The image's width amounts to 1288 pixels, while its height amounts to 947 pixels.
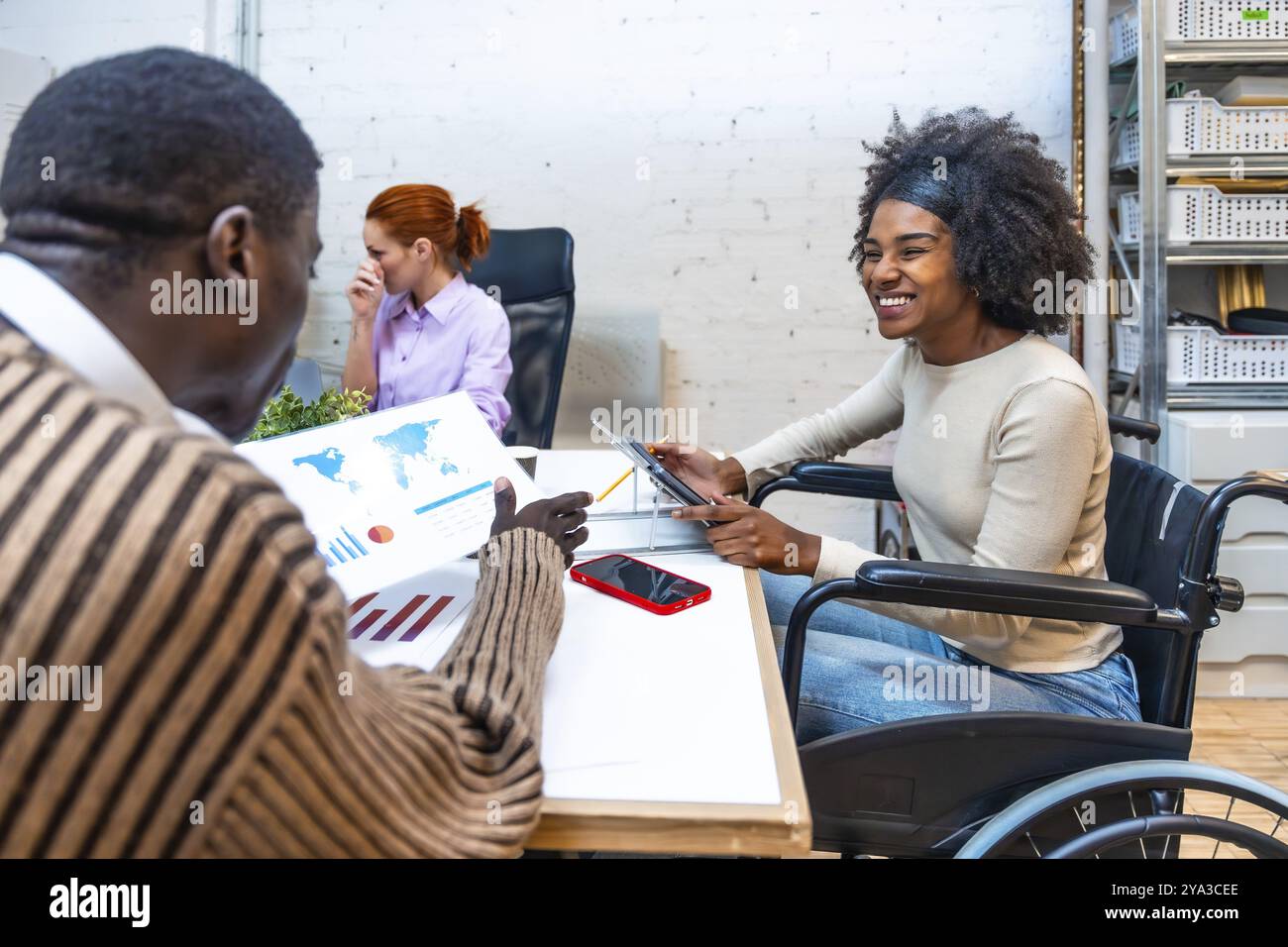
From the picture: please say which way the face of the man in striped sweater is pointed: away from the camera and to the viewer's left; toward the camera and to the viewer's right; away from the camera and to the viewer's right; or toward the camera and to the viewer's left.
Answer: away from the camera and to the viewer's right

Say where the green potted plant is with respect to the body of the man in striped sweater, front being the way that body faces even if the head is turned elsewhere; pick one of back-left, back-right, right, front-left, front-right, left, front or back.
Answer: front-left

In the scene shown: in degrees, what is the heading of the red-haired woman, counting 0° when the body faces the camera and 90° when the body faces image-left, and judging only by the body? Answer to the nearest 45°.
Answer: approximately 45°

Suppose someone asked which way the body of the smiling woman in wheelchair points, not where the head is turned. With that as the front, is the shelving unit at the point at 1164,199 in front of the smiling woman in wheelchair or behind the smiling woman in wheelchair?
behind

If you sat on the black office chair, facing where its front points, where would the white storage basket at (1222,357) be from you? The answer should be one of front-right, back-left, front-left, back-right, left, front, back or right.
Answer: back-left

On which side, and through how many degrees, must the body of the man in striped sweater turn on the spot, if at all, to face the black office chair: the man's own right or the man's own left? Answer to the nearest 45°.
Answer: approximately 45° to the man's own left

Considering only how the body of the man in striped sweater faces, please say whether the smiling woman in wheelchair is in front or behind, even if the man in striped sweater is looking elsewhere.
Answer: in front

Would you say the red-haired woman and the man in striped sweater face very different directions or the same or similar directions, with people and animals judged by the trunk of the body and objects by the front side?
very different directions
